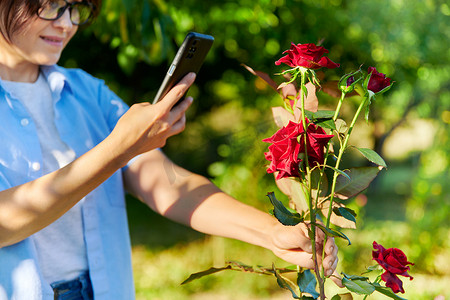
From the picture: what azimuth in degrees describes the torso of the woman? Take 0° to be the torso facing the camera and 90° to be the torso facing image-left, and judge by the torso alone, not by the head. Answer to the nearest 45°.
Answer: approximately 315°

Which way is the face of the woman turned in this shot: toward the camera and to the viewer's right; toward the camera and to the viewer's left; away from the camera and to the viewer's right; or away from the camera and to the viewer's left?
toward the camera and to the viewer's right
